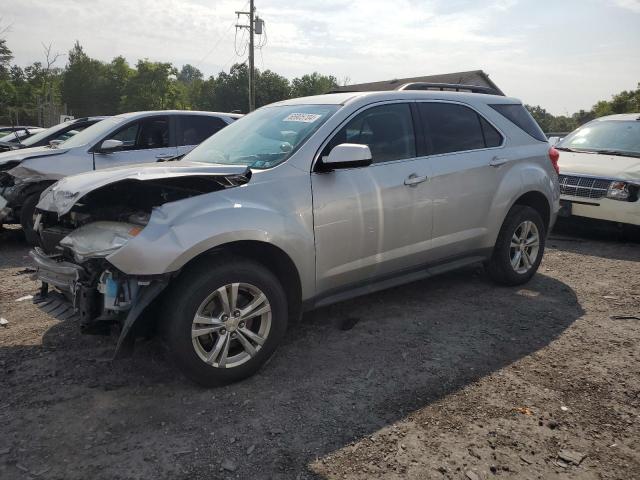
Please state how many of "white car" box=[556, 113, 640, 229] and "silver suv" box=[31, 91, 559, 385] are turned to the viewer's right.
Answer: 0

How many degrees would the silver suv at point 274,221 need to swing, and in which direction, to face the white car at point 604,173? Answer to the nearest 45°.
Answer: approximately 180°

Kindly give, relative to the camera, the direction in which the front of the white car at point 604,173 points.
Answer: facing the viewer and to the left of the viewer

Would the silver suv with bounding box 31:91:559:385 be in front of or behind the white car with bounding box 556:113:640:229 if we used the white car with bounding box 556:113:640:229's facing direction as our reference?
in front
